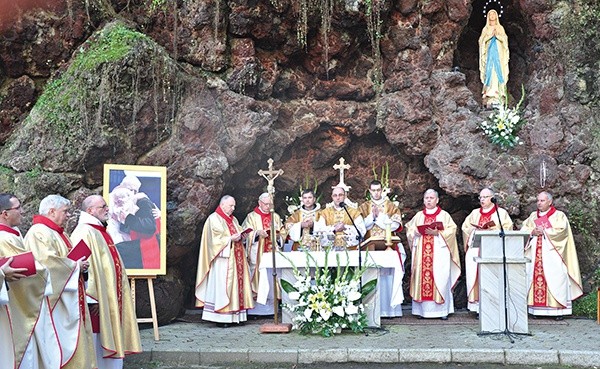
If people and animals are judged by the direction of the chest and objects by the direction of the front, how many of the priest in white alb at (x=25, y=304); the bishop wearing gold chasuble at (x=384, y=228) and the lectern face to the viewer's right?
1

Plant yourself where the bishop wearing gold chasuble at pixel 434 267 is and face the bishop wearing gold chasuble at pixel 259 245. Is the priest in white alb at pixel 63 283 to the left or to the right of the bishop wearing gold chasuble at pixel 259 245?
left

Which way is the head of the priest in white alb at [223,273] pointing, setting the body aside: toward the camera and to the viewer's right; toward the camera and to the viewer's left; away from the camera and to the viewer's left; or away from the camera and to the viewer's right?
toward the camera and to the viewer's right

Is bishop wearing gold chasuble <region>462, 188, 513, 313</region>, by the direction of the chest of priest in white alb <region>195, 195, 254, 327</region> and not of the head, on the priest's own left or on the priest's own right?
on the priest's own left

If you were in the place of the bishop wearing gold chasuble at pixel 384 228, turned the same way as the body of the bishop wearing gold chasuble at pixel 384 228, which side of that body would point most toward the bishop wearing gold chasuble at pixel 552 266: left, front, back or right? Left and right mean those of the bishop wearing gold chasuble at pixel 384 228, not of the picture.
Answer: left

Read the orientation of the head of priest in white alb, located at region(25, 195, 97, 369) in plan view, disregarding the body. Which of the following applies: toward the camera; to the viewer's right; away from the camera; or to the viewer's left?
to the viewer's right

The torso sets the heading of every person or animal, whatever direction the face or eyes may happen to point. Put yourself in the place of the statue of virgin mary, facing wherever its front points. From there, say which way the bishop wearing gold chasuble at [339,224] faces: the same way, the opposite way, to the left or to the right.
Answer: the same way

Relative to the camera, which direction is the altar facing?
toward the camera

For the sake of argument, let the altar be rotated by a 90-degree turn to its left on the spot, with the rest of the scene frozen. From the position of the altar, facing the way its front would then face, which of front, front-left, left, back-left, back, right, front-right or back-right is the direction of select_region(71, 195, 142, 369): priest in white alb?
back-right

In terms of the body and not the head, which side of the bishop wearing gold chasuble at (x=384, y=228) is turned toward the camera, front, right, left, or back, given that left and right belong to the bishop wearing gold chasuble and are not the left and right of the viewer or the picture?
front

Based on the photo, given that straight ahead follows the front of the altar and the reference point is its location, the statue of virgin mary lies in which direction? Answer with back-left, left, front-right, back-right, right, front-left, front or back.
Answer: back-left

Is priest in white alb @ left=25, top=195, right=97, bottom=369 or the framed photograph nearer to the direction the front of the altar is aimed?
the priest in white alb

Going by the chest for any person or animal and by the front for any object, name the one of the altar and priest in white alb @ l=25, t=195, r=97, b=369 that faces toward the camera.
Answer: the altar
